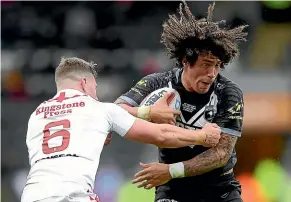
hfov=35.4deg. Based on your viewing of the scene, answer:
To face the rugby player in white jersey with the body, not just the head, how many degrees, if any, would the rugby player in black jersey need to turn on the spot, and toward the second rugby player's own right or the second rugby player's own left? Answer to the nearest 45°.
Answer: approximately 45° to the second rugby player's own right

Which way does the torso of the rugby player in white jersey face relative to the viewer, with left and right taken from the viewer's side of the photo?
facing away from the viewer and to the right of the viewer

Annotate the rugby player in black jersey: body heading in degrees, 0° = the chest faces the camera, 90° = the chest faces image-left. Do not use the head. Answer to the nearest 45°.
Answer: approximately 0°

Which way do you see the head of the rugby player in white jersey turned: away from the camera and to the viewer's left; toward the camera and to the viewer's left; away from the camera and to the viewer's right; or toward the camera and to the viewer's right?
away from the camera and to the viewer's right

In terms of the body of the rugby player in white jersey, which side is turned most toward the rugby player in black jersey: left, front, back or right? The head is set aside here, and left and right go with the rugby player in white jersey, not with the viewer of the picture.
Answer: front

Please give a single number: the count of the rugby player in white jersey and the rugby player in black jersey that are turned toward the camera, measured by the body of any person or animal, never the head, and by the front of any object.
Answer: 1
